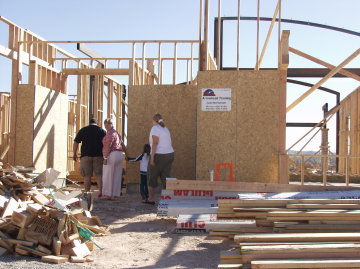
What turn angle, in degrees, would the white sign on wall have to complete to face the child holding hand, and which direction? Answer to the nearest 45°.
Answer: approximately 90° to its right

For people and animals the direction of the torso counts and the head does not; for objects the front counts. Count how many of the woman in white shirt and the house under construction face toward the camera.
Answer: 1

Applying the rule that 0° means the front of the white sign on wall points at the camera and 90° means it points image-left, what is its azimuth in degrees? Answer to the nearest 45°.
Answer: approximately 0°

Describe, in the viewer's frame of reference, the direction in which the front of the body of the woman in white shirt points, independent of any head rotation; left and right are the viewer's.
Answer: facing away from the viewer and to the left of the viewer

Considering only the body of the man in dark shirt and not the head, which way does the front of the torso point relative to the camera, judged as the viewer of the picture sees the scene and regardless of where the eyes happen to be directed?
away from the camera

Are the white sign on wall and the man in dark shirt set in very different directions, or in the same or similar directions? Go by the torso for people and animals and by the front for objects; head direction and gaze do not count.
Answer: very different directions

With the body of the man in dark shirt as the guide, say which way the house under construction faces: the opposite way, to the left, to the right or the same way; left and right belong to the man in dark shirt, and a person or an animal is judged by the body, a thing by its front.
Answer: the opposite way

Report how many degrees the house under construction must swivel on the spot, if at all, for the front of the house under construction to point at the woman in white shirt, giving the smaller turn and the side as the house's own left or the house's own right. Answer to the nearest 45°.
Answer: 0° — it already faces them

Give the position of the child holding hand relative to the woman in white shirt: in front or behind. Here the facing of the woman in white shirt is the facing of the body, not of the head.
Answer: in front
